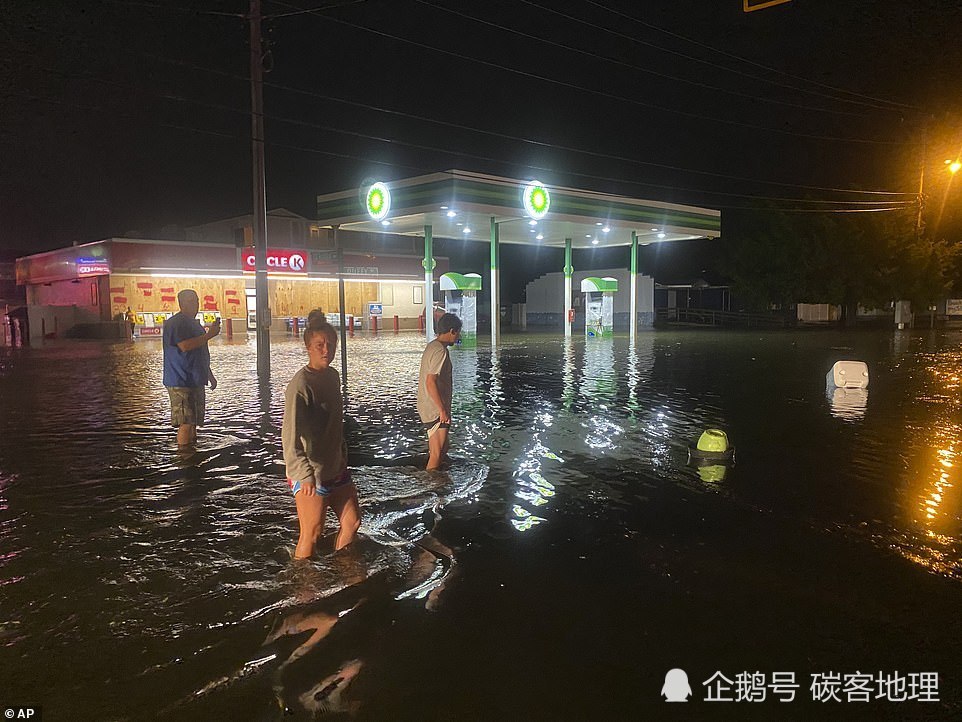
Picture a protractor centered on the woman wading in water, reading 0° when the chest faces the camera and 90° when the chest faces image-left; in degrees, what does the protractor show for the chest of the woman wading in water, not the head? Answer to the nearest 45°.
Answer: approximately 315°

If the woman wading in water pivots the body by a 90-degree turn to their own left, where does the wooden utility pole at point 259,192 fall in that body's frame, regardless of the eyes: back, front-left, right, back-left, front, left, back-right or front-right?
front-left

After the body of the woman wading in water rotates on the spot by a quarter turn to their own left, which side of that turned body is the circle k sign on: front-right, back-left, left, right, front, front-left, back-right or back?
front-left

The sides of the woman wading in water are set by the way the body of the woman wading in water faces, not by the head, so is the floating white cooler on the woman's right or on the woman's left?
on the woman's left

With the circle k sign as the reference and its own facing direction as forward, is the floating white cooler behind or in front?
in front

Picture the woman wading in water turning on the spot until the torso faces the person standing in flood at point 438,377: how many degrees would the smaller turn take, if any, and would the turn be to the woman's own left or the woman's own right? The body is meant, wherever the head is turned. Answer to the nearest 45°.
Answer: approximately 90° to the woman's own left

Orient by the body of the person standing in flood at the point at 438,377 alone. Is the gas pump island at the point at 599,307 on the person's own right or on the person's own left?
on the person's own left
